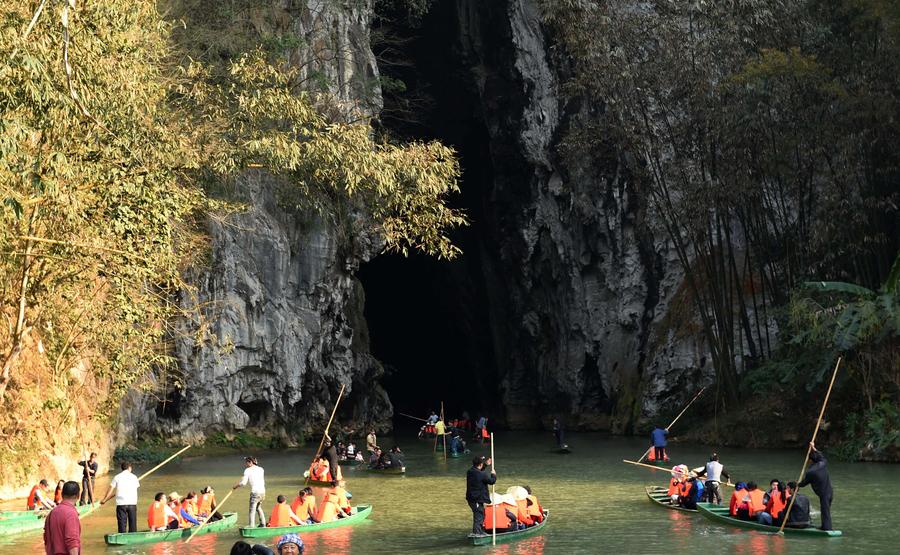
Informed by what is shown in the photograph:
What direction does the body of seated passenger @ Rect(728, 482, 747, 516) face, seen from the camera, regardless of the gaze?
to the viewer's left

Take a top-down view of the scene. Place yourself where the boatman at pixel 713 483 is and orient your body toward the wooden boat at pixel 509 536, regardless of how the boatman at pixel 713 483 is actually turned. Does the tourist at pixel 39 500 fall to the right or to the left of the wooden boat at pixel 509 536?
right

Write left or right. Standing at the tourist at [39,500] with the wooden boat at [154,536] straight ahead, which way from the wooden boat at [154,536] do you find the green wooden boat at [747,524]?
left

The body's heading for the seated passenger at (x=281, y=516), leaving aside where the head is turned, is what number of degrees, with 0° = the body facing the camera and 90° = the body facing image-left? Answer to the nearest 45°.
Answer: approximately 225°
